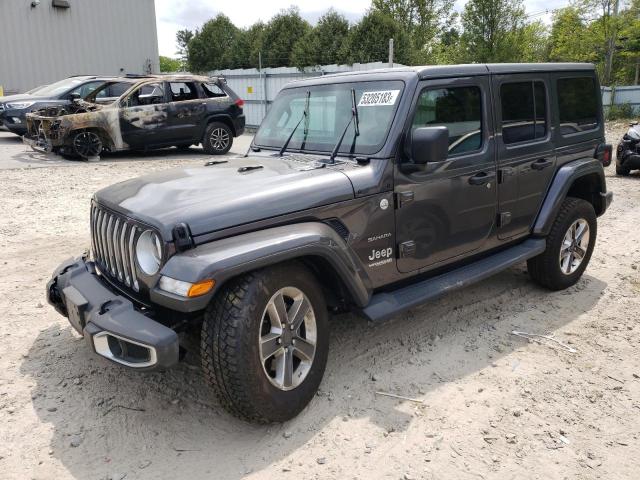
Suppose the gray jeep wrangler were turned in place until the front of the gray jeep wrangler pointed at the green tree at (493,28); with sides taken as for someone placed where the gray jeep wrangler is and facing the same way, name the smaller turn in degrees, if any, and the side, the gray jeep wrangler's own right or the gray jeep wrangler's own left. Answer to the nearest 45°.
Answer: approximately 135° to the gray jeep wrangler's own right

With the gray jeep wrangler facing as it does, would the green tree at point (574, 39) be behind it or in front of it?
behind

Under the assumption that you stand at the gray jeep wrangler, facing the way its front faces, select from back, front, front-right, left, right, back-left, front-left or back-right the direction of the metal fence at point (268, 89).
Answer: back-right

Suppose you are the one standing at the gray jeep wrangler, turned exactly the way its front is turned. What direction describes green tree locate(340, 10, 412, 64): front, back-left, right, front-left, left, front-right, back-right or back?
back-right

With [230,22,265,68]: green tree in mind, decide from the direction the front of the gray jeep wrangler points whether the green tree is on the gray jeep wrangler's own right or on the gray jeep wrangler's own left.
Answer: on the gray jeep wrangler's own right

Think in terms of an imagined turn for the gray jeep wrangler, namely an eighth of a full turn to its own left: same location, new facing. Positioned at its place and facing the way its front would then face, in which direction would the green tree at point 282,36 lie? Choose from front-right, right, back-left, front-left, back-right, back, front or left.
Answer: back

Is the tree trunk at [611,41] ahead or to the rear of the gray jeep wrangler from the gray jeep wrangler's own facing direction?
to the rear

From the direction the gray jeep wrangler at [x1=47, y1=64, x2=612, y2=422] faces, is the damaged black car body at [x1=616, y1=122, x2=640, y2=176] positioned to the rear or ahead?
to the rear

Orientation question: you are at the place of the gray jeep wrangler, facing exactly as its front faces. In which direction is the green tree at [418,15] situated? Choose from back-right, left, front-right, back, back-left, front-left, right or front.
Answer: back-right
